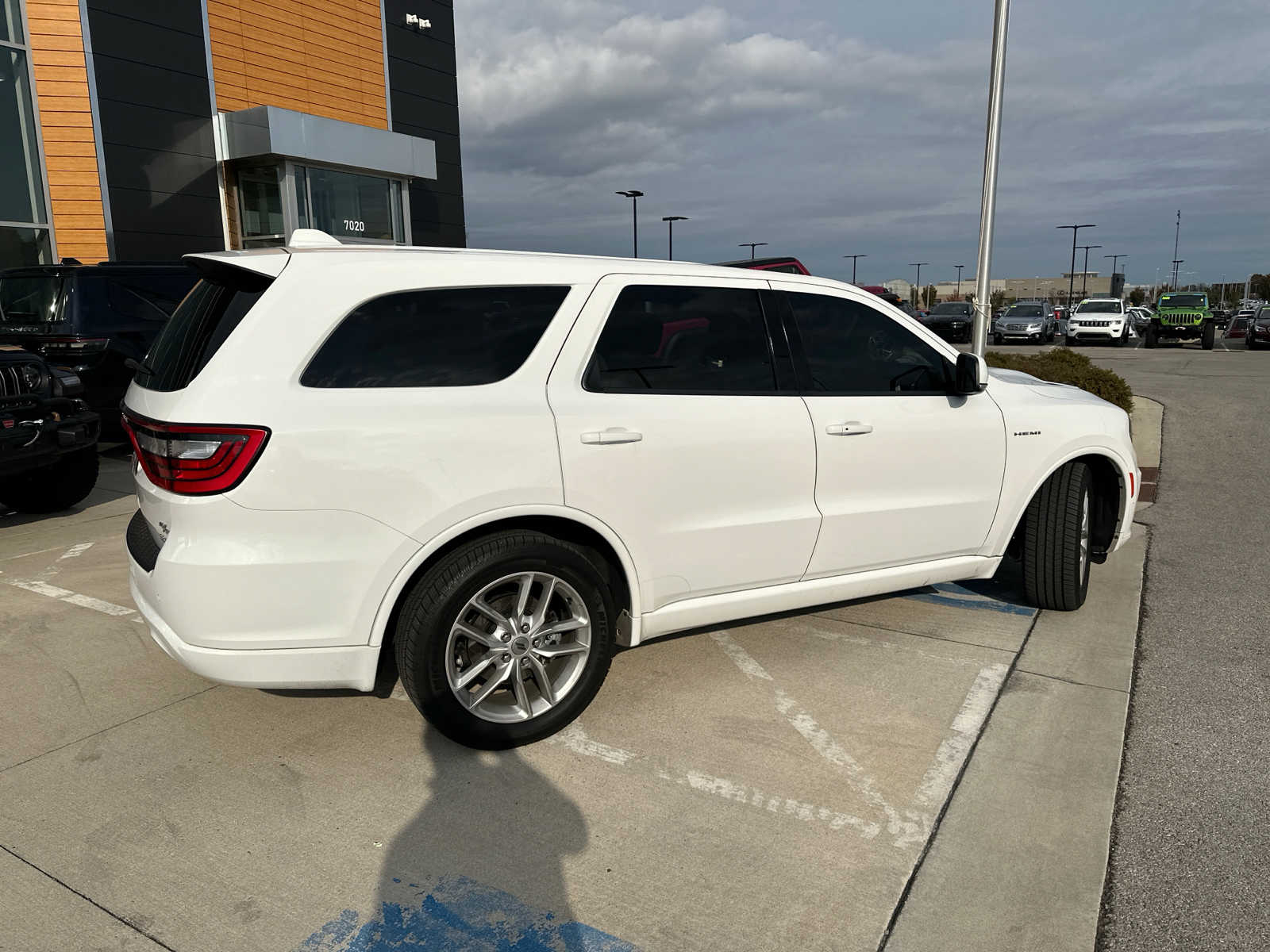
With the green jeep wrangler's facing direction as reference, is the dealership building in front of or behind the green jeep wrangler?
in front

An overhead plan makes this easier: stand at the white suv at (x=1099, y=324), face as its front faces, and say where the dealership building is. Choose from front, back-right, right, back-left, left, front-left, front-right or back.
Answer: front-right

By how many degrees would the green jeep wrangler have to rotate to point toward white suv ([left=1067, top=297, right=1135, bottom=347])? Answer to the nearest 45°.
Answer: approximately 90° to its right

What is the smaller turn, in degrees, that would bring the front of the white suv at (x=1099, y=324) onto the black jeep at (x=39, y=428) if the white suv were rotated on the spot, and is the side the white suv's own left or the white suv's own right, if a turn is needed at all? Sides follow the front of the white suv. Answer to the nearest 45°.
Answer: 0° — it already faces it

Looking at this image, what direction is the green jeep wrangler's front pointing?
toward the camera

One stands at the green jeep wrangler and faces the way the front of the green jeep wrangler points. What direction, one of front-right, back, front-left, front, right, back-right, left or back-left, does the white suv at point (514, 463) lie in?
front

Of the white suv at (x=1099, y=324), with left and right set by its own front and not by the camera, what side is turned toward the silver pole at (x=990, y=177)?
front

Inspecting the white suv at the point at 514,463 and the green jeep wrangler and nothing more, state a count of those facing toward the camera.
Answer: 1

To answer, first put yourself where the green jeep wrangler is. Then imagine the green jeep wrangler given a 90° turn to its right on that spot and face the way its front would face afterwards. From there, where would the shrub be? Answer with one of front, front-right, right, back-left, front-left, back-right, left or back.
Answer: left

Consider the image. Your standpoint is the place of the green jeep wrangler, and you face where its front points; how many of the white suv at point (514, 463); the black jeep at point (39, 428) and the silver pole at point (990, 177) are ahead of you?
3

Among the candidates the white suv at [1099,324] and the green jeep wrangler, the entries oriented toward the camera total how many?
2

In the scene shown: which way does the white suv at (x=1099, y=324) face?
toward the camera

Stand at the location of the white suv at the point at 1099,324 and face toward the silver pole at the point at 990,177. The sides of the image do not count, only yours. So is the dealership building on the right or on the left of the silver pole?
right

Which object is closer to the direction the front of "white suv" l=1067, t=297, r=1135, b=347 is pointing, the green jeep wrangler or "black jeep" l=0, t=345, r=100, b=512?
the black jeep
